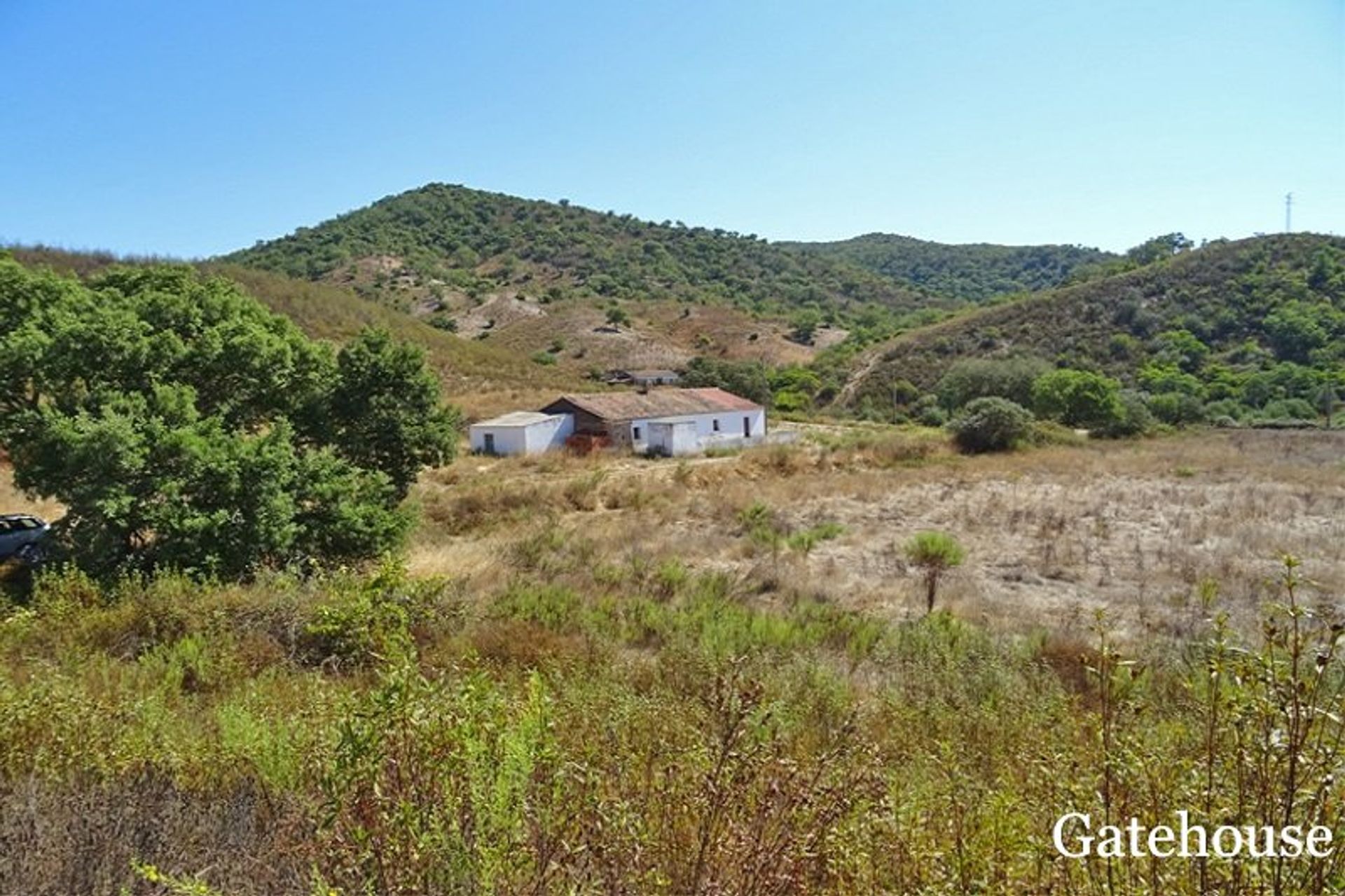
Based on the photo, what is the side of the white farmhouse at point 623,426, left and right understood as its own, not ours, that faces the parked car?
right

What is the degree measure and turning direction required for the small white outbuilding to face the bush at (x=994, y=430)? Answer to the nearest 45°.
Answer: approximately 135° to its left

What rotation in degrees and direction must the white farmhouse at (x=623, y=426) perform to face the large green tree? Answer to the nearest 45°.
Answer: approximately 45° to its right

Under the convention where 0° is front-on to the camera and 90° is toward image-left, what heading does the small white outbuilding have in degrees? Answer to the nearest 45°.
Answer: approximately 45°

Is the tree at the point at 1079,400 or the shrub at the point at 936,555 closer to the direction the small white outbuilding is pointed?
the shrub

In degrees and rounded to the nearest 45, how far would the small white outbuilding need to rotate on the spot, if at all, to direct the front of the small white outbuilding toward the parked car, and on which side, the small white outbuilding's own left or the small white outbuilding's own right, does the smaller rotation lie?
0° — it already faces it

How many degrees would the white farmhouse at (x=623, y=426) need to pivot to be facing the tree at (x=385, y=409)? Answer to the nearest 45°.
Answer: approximately 45° to its right

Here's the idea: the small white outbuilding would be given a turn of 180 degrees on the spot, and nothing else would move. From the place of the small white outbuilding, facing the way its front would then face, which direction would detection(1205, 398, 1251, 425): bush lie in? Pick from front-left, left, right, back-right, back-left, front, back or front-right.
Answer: front-right

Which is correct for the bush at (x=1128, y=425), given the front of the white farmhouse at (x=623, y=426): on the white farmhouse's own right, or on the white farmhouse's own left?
on the white farmhouse's own left

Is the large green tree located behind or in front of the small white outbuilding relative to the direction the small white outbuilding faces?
in front

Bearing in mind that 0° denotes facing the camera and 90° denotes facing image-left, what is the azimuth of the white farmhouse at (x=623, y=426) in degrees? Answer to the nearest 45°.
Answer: approximately 315°
